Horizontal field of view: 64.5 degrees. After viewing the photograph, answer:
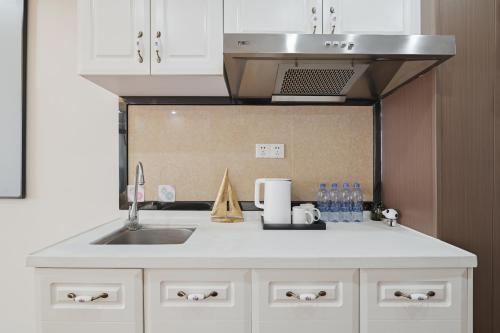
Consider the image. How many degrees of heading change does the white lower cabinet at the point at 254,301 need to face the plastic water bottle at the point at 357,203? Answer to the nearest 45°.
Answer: approximately 135° to its left

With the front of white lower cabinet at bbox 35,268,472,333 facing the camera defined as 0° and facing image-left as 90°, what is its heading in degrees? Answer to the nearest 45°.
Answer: approximately 0°

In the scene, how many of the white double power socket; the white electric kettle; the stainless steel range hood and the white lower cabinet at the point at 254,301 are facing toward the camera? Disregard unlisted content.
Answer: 3

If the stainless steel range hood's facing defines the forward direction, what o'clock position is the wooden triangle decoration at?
The wooden triangle decoration is roughly at 4 o'clock from the stainless steel range hood.
